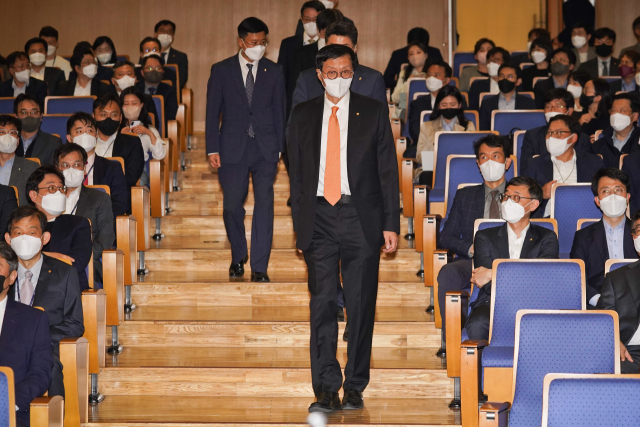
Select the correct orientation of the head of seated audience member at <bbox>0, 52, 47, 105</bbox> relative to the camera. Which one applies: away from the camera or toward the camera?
toward the camera

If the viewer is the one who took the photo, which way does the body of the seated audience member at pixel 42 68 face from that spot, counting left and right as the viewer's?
facing the viewer

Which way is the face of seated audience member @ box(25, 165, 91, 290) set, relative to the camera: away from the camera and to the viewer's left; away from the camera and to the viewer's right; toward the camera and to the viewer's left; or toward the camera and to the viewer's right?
toward the camera and to the viewer's right

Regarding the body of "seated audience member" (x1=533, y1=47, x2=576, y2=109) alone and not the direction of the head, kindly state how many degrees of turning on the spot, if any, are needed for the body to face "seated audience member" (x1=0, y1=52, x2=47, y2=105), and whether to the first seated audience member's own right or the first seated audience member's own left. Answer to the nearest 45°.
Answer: approximately 45° to the first seated audience member's own right

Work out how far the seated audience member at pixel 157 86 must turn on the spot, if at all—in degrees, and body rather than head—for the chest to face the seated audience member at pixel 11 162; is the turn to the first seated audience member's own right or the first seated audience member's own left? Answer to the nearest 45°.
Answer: approximately 45° to the first seated audience member's own right

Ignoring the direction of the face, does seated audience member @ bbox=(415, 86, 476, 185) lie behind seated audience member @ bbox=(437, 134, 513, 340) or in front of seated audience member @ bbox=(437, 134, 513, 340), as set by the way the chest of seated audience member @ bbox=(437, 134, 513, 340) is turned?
behind

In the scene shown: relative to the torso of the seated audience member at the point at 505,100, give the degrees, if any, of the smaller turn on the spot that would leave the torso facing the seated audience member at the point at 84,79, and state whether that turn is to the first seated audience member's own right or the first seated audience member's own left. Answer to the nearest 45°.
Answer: approximately 90° to the first seated audience member's own right

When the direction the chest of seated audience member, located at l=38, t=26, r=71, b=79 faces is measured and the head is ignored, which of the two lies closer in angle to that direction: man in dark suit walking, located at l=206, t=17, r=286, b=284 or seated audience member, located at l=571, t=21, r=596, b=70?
the man in dark suit walking

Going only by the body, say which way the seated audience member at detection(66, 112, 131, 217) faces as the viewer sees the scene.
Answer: toward the camera

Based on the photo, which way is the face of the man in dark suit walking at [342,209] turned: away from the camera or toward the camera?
toward the camera

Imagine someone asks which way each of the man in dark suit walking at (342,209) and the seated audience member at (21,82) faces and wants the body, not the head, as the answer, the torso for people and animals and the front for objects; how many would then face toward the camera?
2

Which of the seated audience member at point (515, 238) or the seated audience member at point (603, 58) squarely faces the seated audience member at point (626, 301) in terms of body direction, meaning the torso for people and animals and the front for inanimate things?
the seated audience member at point (603, 58)

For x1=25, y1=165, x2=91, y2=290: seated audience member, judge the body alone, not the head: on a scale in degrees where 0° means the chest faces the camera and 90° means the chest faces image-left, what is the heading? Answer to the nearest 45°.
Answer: approximately 315°

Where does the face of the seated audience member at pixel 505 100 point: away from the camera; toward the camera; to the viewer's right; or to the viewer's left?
toward the camera

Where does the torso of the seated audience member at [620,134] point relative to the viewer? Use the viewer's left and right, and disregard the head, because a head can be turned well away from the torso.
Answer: facing the viewer and to the left of the viewer

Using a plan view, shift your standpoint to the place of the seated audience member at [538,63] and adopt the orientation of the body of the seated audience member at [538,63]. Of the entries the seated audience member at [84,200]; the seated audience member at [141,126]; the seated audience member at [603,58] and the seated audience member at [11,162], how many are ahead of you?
3

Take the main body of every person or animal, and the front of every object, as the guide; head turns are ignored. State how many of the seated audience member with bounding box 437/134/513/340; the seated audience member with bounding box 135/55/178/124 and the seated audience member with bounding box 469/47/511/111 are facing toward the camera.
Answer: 3
